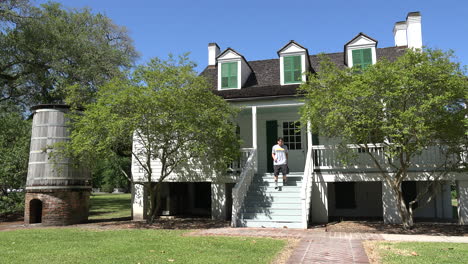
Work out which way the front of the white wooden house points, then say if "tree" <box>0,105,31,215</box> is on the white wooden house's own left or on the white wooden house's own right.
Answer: on the white wooden house's own right

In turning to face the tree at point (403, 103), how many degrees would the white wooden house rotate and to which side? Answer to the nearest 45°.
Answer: approximately 45° to its left

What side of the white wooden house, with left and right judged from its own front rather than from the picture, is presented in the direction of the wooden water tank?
right

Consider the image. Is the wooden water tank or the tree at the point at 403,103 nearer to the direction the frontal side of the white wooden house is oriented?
the tree

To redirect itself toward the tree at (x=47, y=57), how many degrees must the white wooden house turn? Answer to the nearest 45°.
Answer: approximately 90° to its right

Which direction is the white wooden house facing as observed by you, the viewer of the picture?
facing the viewer
